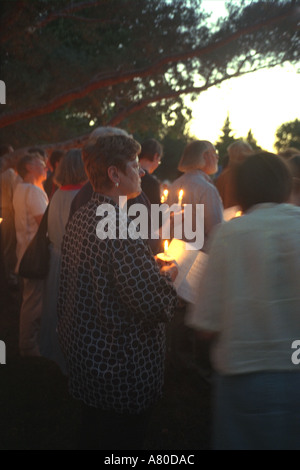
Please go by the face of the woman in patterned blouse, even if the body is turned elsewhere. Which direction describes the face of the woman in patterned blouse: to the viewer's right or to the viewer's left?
to the viewer's right

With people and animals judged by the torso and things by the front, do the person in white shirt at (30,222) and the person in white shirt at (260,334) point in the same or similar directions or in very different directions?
same or similar directions

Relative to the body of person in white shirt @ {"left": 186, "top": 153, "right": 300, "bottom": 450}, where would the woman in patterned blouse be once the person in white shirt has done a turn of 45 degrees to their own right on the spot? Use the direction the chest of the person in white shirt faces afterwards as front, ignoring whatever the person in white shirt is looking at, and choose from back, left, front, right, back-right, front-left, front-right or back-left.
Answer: back-left

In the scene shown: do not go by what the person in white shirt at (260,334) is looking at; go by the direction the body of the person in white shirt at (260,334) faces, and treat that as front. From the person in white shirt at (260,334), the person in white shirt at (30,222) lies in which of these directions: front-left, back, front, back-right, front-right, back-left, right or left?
front-left

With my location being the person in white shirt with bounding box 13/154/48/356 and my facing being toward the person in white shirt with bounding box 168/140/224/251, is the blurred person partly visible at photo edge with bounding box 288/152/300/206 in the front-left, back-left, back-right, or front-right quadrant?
front-right

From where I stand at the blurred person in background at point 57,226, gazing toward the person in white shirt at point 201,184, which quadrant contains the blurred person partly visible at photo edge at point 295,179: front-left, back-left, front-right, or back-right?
front-right

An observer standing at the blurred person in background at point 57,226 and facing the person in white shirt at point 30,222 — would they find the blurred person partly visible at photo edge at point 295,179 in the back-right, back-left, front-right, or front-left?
back-right

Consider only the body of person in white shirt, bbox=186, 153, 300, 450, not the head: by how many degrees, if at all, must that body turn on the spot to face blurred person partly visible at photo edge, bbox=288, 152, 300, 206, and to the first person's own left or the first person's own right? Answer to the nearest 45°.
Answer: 0° — they already face them

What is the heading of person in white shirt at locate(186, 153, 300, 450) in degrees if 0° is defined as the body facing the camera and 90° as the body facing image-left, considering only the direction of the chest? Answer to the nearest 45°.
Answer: approximately 180°

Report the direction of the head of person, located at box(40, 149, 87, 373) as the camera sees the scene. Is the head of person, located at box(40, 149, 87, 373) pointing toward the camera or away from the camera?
away from the camera

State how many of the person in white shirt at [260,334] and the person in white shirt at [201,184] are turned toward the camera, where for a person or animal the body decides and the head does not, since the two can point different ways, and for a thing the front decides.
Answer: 0

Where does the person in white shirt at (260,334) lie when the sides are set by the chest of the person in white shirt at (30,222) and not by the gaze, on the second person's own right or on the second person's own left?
on the second person's own right

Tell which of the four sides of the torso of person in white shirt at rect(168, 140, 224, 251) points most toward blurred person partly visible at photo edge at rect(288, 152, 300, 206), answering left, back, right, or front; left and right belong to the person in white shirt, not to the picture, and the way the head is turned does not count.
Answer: right
